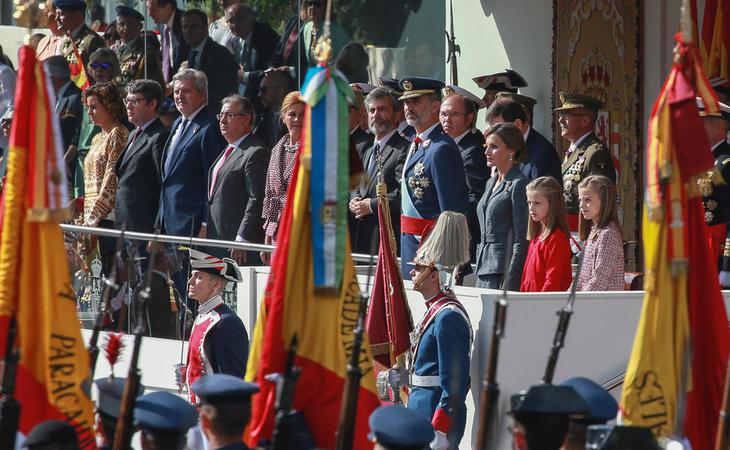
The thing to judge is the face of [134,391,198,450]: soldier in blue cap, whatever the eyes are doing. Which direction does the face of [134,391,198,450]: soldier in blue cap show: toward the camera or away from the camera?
away from the camera

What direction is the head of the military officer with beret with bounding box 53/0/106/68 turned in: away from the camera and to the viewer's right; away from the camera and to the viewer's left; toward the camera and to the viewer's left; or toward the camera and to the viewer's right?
toward the camera and to the viewer's left

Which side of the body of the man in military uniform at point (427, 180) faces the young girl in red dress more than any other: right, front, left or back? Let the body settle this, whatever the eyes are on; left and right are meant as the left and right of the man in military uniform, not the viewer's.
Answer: left

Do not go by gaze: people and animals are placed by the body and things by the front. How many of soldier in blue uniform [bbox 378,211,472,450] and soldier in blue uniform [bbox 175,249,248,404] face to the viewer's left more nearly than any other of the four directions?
2

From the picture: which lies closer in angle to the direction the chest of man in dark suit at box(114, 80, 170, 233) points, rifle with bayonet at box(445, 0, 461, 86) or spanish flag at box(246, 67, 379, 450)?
the spanish flag

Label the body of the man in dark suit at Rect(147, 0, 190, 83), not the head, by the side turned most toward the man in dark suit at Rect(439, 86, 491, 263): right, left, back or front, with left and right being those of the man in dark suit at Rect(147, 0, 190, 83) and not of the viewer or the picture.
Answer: left

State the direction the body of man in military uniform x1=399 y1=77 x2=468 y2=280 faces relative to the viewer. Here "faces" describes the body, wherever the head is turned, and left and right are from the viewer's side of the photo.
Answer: facing the viewer and to the left of the viewer

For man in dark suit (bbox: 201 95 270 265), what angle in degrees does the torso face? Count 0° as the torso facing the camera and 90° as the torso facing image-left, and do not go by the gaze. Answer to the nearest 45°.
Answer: approximately 45°

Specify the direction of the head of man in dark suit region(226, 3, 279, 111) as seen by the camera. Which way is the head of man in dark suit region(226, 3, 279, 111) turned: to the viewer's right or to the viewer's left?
to the viewer's left
